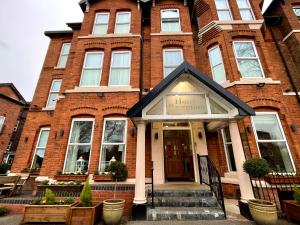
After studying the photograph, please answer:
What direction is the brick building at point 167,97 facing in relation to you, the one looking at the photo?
facing the viewer

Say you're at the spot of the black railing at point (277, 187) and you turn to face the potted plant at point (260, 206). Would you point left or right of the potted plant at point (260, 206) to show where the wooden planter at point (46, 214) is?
right
